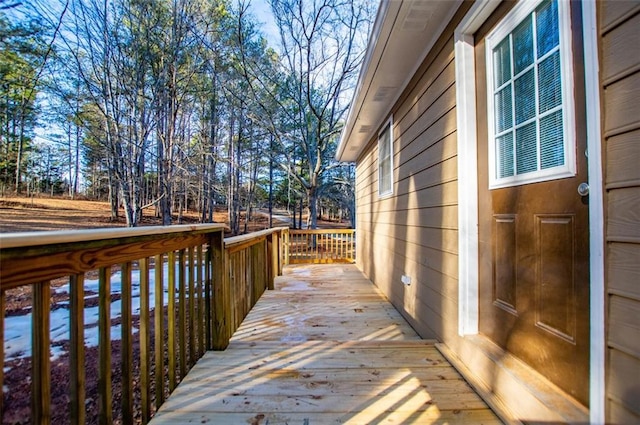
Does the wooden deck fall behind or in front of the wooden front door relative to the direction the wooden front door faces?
in front

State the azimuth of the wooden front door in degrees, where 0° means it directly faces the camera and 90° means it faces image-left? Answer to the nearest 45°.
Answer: approximately 45°

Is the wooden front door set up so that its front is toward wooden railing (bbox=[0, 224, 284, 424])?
yes
